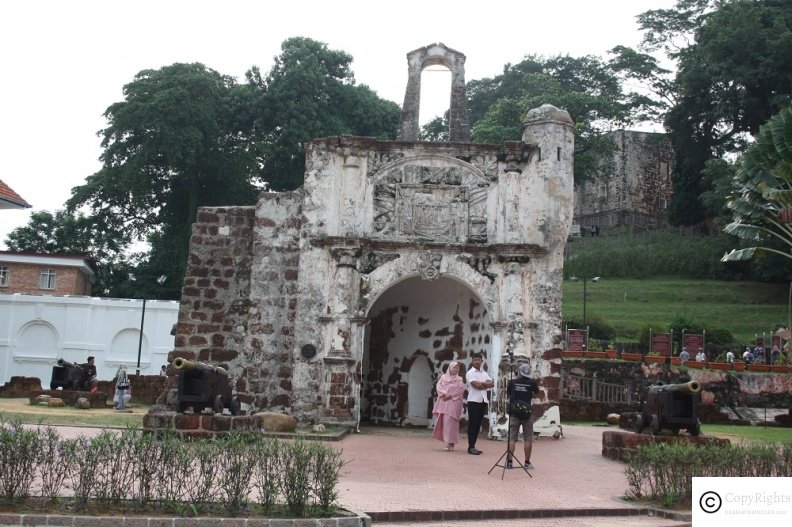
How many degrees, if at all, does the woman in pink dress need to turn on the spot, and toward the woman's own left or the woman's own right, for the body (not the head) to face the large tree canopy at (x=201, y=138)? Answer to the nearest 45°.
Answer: approximately 135° to the woman's own right

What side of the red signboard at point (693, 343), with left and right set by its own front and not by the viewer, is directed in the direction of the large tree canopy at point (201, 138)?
right

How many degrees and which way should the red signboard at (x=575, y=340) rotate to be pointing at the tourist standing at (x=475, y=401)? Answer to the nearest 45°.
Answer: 0° — it already faces them

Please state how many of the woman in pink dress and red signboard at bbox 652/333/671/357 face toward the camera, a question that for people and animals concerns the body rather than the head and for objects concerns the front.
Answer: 2

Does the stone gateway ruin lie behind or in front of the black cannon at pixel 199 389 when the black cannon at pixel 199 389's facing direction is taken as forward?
behind

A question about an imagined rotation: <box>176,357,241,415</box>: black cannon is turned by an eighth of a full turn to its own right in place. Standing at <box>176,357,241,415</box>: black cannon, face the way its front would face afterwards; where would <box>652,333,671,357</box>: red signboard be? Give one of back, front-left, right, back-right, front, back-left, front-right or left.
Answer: back-right

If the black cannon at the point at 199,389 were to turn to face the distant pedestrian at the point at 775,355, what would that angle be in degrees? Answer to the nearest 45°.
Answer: approximately 180°

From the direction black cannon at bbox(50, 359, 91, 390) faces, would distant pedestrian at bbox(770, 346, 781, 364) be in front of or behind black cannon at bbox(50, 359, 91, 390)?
behind
